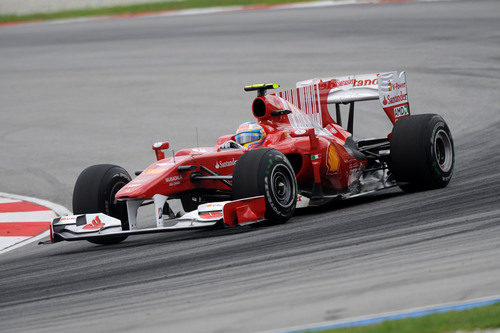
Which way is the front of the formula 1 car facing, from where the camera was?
facing the viewer and to the left of the viewer
